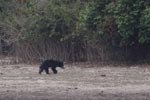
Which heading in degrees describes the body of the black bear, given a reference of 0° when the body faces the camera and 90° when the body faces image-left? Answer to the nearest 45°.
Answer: approximately 270°
